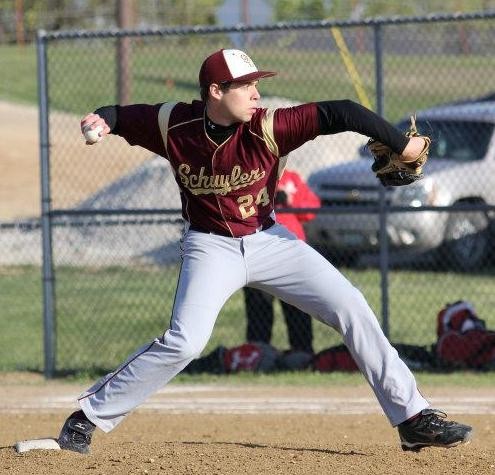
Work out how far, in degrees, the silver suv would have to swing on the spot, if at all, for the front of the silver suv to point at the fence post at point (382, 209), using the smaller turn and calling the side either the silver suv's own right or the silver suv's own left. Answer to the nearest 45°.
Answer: approximately 45° to the silver suv's own left

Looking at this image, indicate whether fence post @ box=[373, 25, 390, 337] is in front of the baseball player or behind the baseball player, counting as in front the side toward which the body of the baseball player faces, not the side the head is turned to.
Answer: behind

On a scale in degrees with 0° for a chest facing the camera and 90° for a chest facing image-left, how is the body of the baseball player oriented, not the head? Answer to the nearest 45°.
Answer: approximately 0°

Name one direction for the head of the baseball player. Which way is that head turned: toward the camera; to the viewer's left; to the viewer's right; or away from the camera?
to the viewer's right

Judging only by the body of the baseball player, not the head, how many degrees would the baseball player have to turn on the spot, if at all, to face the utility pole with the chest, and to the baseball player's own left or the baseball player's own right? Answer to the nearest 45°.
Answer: approximately 180°

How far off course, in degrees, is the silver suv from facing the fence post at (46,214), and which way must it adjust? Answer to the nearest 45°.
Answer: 0° — it already faces it

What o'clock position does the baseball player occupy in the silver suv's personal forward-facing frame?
The baseball player is roughly at 11 o'clock from the silver suv.
